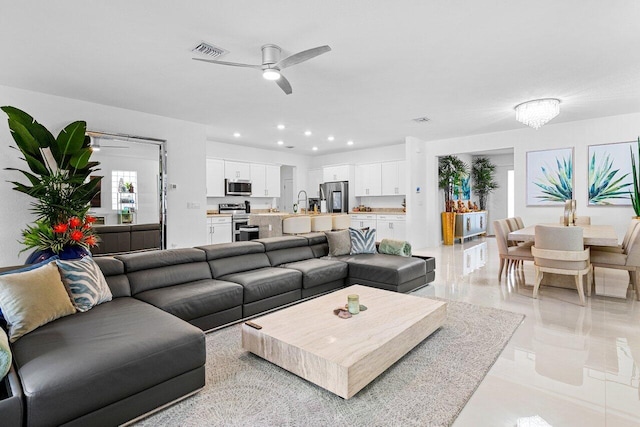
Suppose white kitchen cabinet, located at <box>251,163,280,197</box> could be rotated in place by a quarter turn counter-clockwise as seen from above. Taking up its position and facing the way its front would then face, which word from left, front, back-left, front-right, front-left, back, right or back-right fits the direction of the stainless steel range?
back

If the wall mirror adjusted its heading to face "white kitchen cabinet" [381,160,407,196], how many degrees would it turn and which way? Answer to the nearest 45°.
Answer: approximately 45° to its left

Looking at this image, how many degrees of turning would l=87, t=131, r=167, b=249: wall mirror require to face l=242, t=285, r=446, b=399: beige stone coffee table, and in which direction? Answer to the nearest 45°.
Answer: approximately 45° to its right

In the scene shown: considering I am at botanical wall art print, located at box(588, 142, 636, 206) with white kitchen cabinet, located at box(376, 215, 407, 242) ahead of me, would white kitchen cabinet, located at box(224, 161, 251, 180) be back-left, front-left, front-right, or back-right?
front-left

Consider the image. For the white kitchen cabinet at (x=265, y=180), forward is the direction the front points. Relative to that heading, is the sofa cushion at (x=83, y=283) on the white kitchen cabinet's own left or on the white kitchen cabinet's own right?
on the white kitchen cabinet's own right

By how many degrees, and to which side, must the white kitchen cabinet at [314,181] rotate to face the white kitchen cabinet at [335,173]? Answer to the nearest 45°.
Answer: approximately 90° to its left

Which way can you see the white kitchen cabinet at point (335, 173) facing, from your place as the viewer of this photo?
facing the viewer and to the left of the viewer

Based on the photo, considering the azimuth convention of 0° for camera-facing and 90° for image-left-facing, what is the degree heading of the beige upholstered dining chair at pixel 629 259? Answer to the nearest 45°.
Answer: approximately 90°

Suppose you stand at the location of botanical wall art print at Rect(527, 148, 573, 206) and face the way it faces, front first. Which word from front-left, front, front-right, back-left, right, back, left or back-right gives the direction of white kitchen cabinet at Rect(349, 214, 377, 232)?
front-right

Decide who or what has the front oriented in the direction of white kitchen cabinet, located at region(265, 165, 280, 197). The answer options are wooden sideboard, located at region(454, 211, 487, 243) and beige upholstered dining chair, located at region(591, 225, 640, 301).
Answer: the beige upholstered dining chair

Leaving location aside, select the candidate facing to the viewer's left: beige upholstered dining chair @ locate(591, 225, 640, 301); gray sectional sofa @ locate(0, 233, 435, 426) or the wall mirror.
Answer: the beige upholstered dining chair
